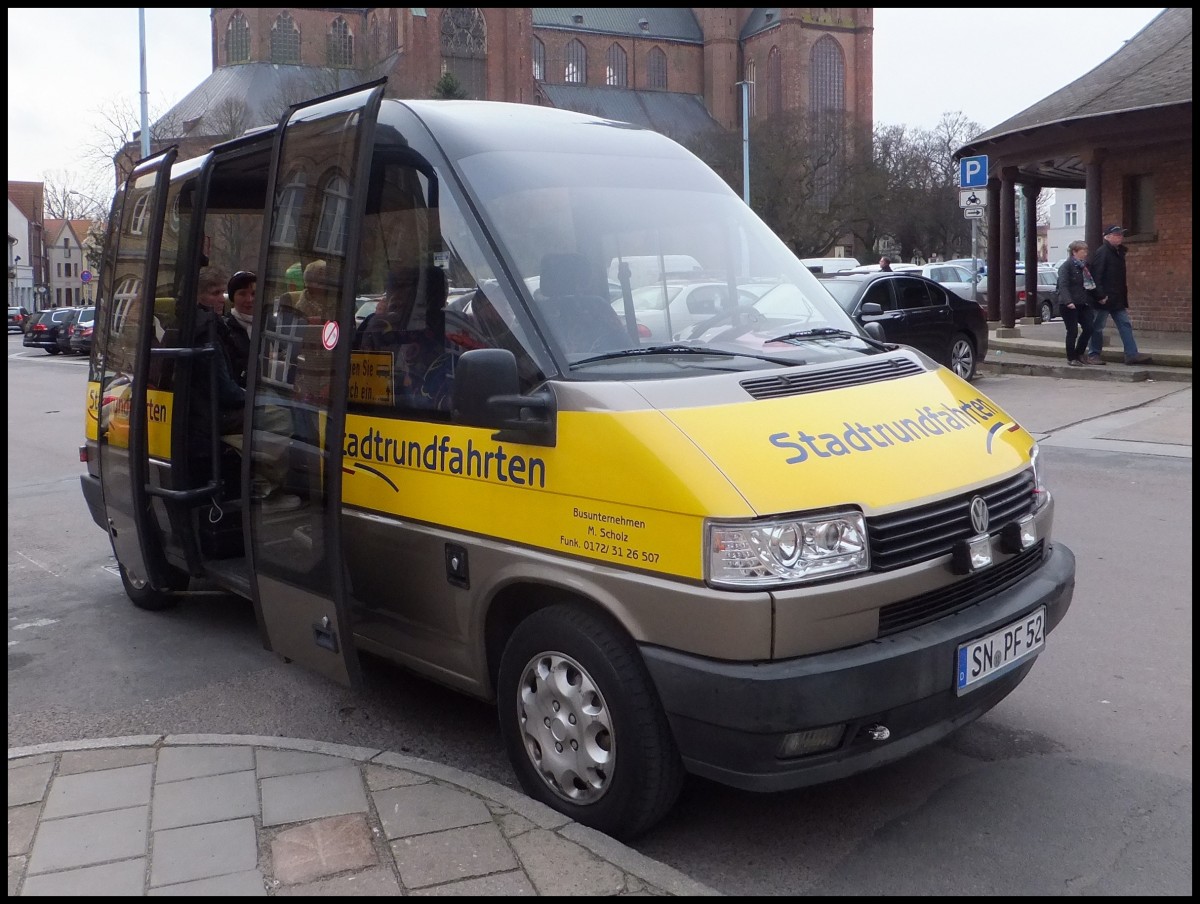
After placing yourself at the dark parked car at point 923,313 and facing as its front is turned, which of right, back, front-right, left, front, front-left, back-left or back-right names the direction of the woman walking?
back

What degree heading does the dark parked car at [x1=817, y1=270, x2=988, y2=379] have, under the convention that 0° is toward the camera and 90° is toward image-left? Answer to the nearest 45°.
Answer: approximately 45°

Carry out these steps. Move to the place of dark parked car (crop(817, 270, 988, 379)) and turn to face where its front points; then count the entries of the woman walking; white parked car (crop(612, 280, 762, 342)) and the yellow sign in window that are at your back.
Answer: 1

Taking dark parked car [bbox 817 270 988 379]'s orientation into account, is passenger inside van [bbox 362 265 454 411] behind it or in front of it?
in front

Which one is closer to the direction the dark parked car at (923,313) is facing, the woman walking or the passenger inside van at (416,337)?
the passenger inside van
